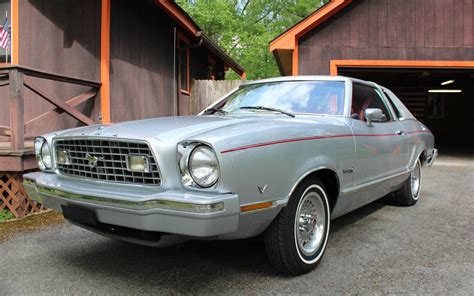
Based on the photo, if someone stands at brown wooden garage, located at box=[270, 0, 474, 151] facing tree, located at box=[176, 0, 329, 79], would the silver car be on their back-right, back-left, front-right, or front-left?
back-left

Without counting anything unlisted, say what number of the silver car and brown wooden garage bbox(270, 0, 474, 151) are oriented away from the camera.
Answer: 0

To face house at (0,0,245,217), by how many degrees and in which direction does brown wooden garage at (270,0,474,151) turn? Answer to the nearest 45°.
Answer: approximately 45° to its right

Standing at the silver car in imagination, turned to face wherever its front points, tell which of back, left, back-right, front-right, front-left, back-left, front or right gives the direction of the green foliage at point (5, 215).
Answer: right

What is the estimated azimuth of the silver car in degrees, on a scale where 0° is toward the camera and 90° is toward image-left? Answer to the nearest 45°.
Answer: approximately 45°

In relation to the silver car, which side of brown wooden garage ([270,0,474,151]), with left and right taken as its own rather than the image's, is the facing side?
front

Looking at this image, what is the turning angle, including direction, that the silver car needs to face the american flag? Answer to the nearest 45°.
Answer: approximately 90° to its right

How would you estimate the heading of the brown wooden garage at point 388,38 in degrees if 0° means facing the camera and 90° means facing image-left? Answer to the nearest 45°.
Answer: approximately 0°

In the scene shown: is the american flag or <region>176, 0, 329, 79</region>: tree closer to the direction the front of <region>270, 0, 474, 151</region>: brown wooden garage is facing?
the american flag

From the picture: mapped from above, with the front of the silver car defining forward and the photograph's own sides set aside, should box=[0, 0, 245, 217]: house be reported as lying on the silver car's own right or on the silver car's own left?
on the silver car's own right

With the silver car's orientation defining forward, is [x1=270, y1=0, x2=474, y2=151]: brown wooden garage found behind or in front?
behind

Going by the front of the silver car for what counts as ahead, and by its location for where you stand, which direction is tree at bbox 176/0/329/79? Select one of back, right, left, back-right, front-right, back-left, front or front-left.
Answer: back-right
